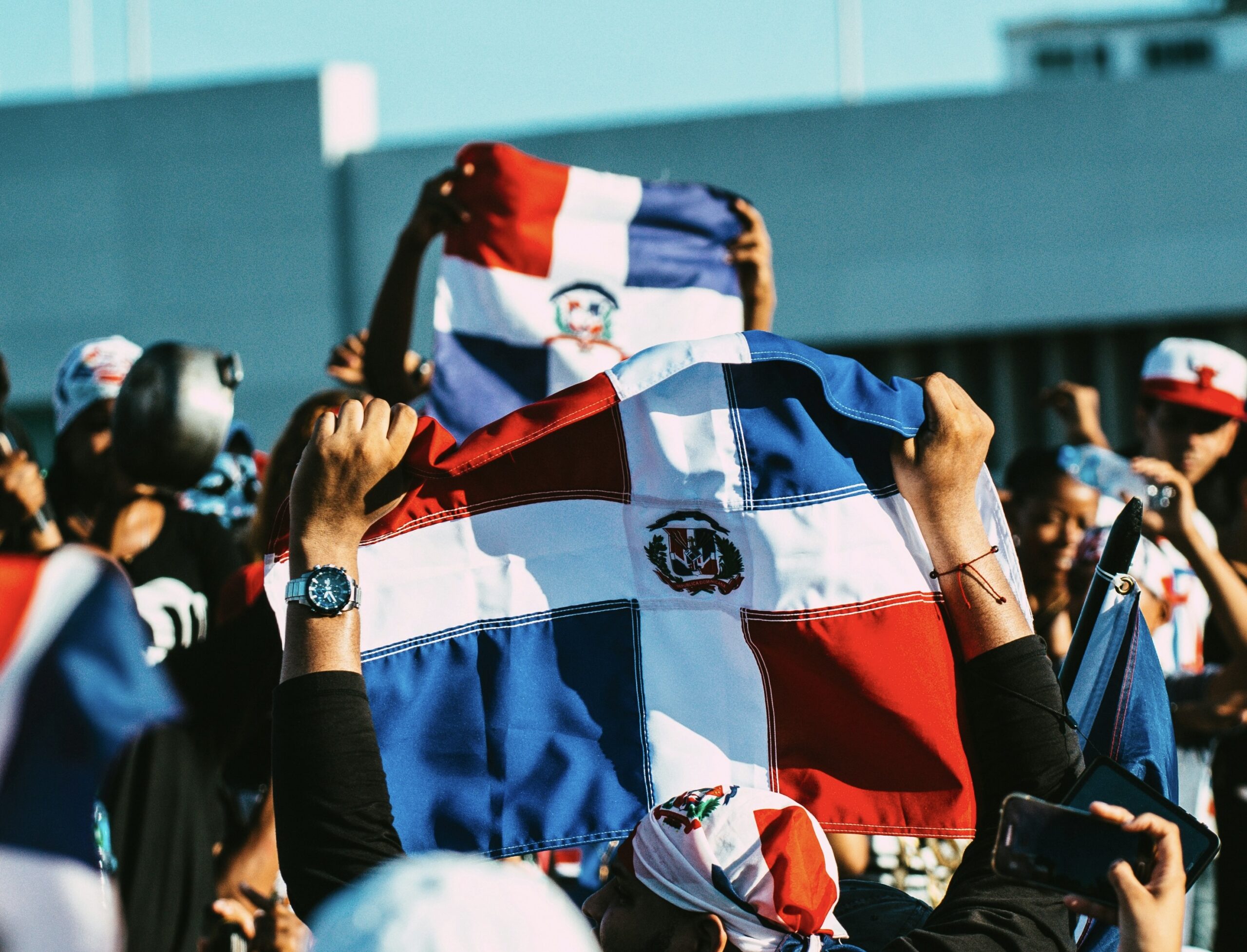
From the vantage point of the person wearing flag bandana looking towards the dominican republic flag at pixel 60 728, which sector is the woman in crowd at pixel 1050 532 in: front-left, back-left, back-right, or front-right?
back-right

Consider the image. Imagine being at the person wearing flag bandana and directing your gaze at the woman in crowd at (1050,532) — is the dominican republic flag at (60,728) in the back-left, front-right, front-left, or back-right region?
back-left

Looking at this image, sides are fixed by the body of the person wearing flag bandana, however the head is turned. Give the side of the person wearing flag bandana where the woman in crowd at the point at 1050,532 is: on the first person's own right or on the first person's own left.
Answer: on the first person's own right

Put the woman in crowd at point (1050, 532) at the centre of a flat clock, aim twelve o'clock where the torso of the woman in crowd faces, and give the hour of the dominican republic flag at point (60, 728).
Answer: The dominican republic flag is roughly at 2 o'clock from the woman in crowd.

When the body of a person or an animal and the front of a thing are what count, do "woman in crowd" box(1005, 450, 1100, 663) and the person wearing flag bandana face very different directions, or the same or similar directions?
very different directions

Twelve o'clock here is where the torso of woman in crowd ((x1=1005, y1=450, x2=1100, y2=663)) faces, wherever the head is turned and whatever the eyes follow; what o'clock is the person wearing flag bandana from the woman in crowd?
The person wearing flag bandana is roughly at 2 o'clock from the woman in crowd.

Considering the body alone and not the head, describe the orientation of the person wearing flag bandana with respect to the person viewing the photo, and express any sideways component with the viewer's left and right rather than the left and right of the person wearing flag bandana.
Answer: facing away from the viewer and to the left of the viewer

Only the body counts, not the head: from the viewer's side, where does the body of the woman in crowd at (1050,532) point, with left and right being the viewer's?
facing the viewer and to the right of the viewer

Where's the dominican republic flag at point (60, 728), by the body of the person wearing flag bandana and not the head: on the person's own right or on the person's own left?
on the person's own left
